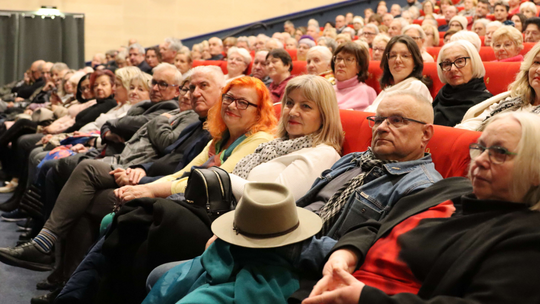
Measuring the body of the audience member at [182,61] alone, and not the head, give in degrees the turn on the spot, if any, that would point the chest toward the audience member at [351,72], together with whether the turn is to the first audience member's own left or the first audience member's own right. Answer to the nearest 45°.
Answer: approximately 90° to the first audience member's own left

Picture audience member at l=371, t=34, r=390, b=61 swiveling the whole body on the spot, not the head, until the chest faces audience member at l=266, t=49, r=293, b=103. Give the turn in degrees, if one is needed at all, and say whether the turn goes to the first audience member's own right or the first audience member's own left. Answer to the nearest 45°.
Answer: approximately 45° to the first audience member's own right

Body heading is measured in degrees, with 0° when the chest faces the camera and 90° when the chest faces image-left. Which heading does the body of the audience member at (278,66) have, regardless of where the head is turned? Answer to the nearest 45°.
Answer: approximately 45°

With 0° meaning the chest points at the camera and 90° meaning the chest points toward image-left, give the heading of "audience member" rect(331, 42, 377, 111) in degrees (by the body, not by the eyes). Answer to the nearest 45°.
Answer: approximately 45°

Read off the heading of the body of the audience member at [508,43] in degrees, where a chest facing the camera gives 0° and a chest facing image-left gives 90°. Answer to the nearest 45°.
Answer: approximately 45°
